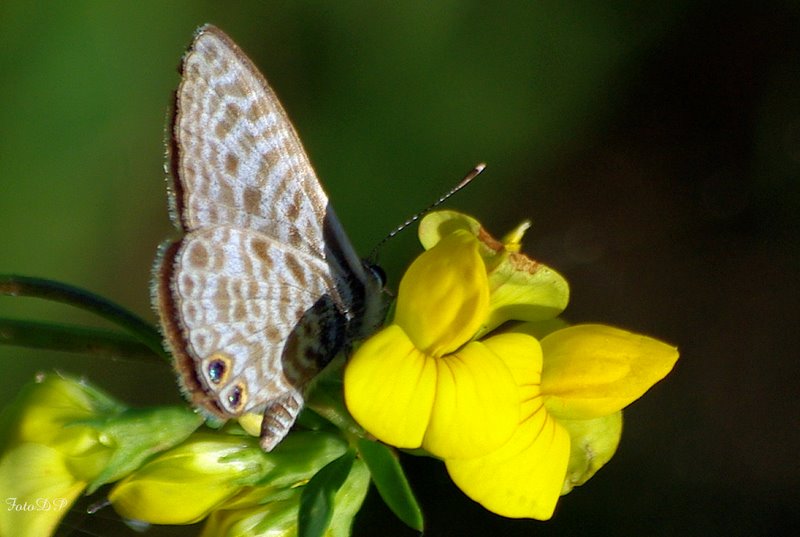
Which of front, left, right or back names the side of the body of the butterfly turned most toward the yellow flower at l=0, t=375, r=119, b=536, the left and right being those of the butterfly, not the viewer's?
back

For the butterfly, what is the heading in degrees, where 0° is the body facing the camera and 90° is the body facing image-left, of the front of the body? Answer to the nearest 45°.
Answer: approximately 270°
